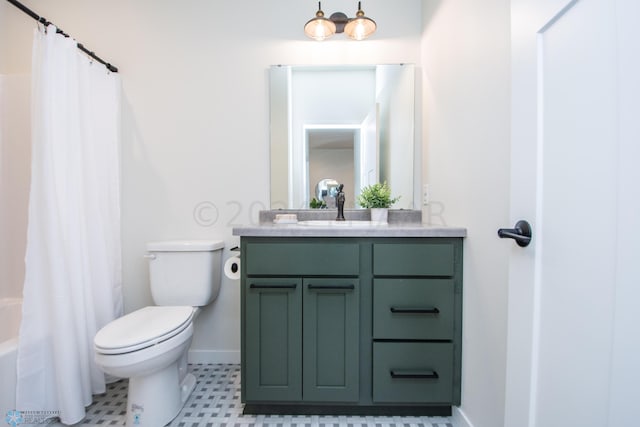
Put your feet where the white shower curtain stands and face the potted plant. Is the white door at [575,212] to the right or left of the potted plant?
right

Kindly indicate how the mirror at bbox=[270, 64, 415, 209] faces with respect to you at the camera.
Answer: facing the viewer

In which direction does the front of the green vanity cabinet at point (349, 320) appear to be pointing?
toward the camera

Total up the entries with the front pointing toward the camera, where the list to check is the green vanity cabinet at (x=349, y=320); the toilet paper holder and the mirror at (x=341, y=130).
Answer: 2

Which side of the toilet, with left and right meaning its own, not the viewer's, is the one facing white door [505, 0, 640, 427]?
left

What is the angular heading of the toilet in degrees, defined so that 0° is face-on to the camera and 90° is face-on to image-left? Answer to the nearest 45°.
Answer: approximately 45°

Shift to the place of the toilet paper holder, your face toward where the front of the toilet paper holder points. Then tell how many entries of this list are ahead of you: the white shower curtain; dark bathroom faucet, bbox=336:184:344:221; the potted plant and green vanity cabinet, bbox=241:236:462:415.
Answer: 1

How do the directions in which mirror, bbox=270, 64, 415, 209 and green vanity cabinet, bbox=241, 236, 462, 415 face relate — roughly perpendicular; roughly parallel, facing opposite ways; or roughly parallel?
roughly parallel

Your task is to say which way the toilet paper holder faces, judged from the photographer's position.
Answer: facing to the left of the viewer

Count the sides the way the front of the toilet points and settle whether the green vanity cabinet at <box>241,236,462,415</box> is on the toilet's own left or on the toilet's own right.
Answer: on the toilet's own left

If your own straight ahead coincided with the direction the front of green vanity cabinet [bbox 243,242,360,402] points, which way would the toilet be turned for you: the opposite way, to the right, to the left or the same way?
the same way

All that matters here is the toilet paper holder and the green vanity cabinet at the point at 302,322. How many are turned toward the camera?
1

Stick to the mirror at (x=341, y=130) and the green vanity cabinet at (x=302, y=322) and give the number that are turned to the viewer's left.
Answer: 0

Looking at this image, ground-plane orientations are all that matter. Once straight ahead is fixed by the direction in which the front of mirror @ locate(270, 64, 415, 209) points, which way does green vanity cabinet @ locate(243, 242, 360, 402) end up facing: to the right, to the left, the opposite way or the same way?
the same way

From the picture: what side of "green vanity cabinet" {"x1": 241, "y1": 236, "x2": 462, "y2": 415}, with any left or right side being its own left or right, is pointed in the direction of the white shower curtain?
right
